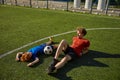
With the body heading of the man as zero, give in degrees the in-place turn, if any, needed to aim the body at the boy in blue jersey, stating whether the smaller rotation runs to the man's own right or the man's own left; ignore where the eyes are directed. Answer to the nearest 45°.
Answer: approximately 45° to the man's own right

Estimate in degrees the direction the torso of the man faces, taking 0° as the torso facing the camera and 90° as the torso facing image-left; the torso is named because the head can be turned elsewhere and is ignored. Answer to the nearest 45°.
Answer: approximately 45°
